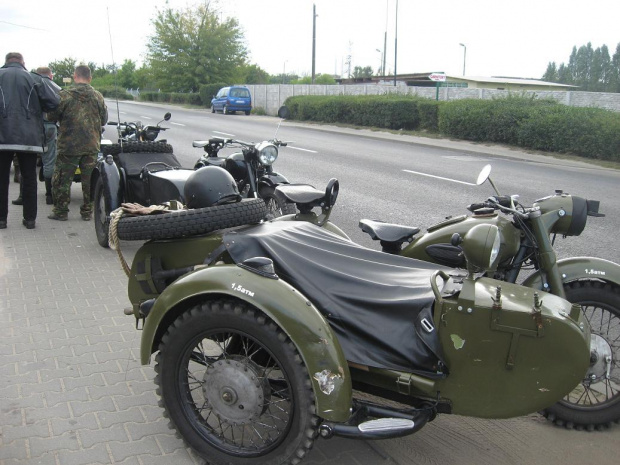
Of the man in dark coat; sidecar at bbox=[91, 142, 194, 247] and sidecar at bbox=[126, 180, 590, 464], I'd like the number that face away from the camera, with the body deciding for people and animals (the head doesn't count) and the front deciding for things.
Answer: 1

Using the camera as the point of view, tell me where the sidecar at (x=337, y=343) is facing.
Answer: facing to the right of the viewer

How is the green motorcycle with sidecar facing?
to the viewer's right

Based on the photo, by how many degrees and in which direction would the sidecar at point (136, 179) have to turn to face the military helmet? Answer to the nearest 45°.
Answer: approximately 45° to its right

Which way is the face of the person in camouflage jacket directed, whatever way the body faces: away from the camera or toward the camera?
away from the camera

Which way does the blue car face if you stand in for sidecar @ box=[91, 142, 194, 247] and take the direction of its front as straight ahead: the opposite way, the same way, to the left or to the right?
the opposite way

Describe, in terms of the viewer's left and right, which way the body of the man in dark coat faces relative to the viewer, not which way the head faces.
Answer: facing away from the viewer

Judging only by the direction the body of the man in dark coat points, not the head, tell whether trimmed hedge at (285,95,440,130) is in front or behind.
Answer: in front
